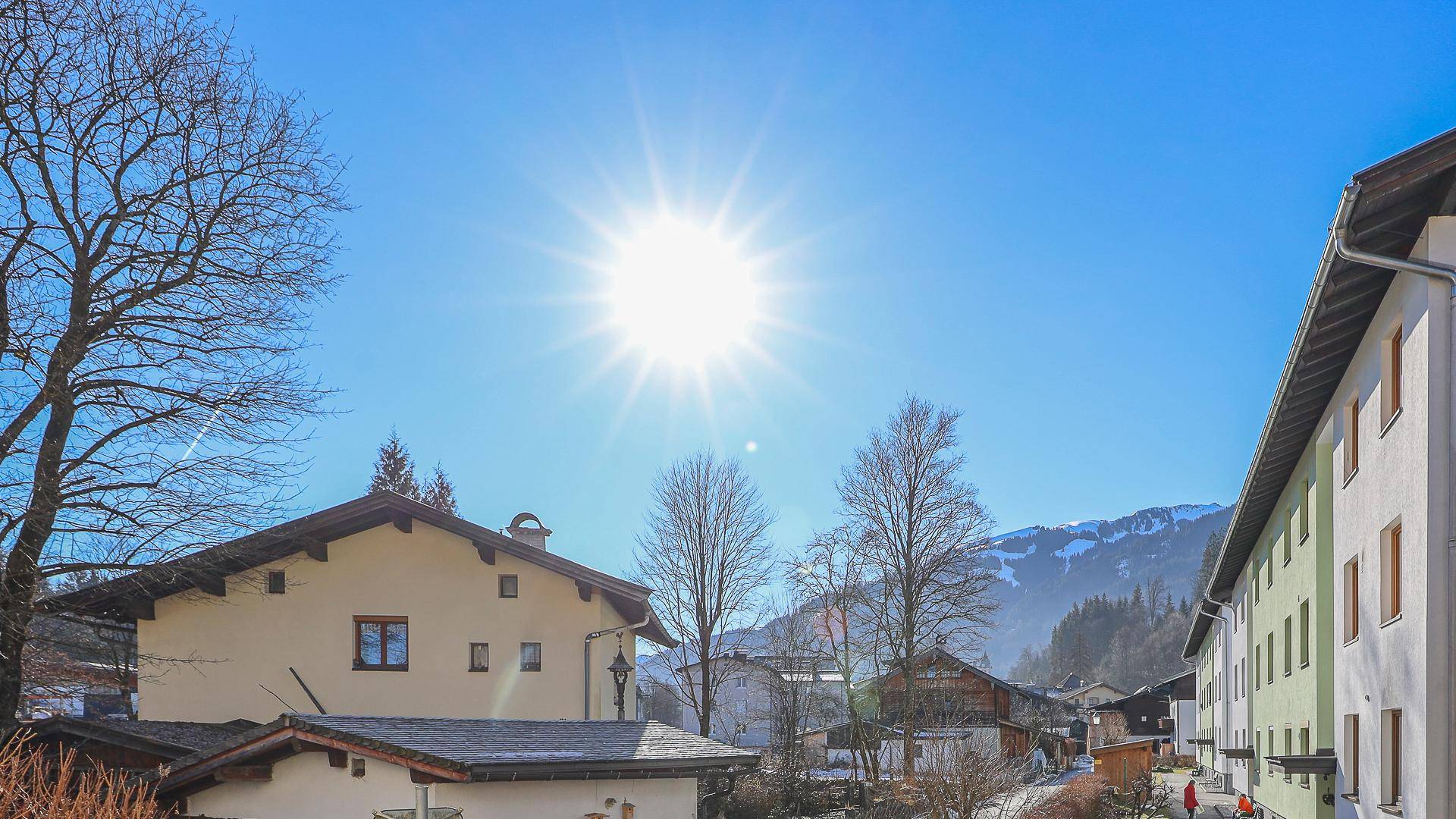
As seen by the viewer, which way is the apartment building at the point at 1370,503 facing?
to the viewer's left

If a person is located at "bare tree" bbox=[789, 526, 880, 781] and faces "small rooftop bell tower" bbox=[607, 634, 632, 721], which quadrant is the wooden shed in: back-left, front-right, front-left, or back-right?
back-left

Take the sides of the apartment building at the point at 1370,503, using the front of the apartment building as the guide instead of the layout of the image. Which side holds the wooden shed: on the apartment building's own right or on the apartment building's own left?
on the apartment building's own right

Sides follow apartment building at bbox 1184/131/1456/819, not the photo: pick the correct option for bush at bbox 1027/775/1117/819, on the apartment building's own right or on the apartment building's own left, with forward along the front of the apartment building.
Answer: on the apartment building's own right

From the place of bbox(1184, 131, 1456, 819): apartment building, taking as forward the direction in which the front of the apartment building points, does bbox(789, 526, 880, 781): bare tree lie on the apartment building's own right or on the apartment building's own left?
on the apartment building's own right

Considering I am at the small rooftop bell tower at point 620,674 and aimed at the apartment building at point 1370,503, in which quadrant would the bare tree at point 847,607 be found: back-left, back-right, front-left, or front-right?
back-left
